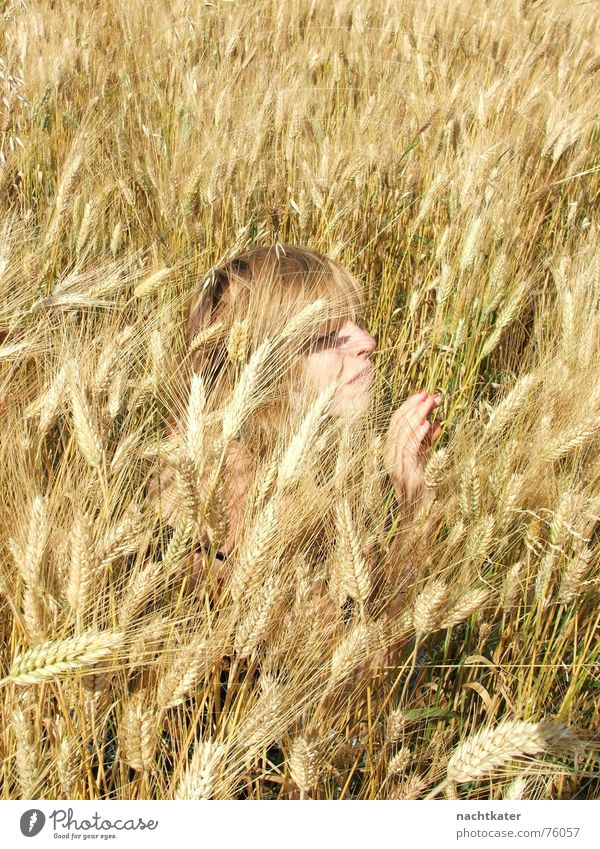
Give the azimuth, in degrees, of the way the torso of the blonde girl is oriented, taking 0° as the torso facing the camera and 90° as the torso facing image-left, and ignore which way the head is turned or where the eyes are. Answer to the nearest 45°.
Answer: approximately 270°
